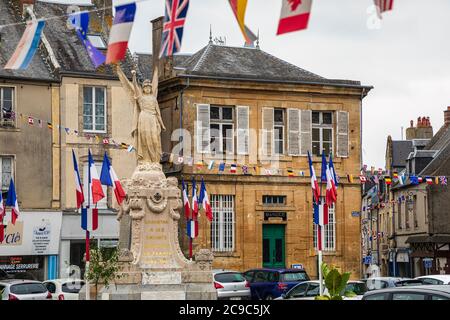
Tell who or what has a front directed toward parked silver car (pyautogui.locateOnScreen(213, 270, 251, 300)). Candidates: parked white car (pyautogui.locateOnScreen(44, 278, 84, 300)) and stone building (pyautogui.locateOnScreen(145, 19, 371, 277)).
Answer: the stone building

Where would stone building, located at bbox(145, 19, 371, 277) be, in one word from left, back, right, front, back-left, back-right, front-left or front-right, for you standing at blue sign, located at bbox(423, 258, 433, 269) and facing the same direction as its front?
front-right

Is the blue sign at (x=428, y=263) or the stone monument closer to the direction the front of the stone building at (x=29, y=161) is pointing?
the stone monument

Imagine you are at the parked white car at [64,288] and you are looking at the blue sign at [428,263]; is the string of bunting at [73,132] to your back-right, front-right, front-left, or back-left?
front-left

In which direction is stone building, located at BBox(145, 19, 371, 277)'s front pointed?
toward the camera

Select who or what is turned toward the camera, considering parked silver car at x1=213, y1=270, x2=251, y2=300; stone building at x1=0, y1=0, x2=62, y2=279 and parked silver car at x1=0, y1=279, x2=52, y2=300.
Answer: the stone building

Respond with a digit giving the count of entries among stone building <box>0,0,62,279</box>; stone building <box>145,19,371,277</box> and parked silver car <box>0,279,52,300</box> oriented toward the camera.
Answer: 2

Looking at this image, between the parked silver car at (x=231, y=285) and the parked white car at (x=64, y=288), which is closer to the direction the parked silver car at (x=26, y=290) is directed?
the parked white car

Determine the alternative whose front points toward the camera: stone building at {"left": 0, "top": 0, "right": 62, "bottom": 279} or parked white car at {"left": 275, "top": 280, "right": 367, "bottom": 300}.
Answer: the stone building

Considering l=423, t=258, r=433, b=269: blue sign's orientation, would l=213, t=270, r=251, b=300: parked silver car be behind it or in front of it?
in front
